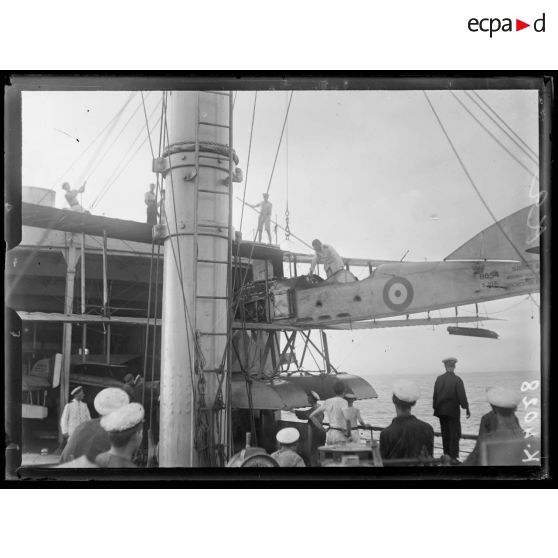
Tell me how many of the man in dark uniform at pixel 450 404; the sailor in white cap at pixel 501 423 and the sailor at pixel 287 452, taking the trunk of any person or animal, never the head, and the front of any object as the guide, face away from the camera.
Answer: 3

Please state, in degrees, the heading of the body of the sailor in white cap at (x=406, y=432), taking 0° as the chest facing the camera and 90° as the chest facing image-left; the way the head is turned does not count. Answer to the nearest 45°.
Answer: approximately 180°

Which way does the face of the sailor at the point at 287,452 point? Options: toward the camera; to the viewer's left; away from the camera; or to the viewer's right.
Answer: away from the camera

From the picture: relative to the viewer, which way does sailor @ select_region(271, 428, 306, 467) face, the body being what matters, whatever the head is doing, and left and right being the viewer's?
facing away from the viewer

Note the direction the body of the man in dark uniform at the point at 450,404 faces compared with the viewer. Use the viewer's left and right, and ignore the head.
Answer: facing away from the viewer

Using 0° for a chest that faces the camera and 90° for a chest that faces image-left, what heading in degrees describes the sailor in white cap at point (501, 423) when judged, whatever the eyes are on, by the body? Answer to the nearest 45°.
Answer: approximately 180°

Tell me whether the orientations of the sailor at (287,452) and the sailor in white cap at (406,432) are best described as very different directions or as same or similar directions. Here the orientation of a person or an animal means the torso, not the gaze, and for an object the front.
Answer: same or similar directions

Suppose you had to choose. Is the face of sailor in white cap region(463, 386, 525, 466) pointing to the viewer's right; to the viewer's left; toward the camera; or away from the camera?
away from the camera

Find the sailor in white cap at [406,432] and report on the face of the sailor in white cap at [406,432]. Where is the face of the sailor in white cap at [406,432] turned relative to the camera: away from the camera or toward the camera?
away from the camera
